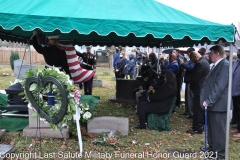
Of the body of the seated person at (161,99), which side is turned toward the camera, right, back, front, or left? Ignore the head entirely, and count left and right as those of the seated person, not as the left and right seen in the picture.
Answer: left

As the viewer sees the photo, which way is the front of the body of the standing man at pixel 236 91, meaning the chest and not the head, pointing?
to the viewer's left

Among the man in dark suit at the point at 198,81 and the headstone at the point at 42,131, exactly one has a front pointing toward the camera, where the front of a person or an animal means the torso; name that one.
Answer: the headstone

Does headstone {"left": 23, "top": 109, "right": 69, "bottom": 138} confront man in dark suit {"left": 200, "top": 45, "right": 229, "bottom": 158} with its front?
no

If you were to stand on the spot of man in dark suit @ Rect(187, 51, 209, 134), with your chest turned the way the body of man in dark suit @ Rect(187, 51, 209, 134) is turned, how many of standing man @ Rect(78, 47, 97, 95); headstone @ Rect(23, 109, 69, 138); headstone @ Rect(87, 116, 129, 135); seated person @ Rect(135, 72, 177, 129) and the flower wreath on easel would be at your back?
0

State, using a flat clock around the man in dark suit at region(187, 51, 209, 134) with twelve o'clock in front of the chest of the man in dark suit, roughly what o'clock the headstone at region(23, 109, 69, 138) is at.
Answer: The headstone is roughly at 11 o'clock from the man in dark suit.

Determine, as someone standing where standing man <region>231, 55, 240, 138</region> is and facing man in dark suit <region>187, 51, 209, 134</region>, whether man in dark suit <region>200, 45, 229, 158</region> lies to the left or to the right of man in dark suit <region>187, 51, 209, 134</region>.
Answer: left

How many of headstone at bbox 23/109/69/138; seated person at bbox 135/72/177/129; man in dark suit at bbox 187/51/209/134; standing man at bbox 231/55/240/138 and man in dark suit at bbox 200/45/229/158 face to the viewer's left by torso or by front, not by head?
4

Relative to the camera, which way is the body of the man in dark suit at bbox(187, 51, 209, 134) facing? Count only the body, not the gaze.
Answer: to the viewer's left

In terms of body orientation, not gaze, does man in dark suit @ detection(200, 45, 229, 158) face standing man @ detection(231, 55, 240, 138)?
no

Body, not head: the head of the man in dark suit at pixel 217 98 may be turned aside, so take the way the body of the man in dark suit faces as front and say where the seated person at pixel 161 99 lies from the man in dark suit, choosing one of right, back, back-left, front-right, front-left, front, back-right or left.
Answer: front-right

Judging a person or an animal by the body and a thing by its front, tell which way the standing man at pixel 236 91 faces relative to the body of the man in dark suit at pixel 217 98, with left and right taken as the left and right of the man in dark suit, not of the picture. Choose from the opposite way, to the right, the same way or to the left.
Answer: the same way

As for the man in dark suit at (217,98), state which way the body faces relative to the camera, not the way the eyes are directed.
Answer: to the viewer's left

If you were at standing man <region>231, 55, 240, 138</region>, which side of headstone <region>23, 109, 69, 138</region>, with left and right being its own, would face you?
left

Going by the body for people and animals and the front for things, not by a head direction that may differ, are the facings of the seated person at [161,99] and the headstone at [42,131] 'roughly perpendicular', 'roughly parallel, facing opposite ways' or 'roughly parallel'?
roughly perpendicular

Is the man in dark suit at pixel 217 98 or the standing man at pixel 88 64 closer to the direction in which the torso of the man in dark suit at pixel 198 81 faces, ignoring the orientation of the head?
the standing man

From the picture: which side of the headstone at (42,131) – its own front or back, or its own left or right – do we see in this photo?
front

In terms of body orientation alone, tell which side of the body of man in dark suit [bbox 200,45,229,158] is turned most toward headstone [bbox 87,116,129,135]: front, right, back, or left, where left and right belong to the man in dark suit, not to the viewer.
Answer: front
